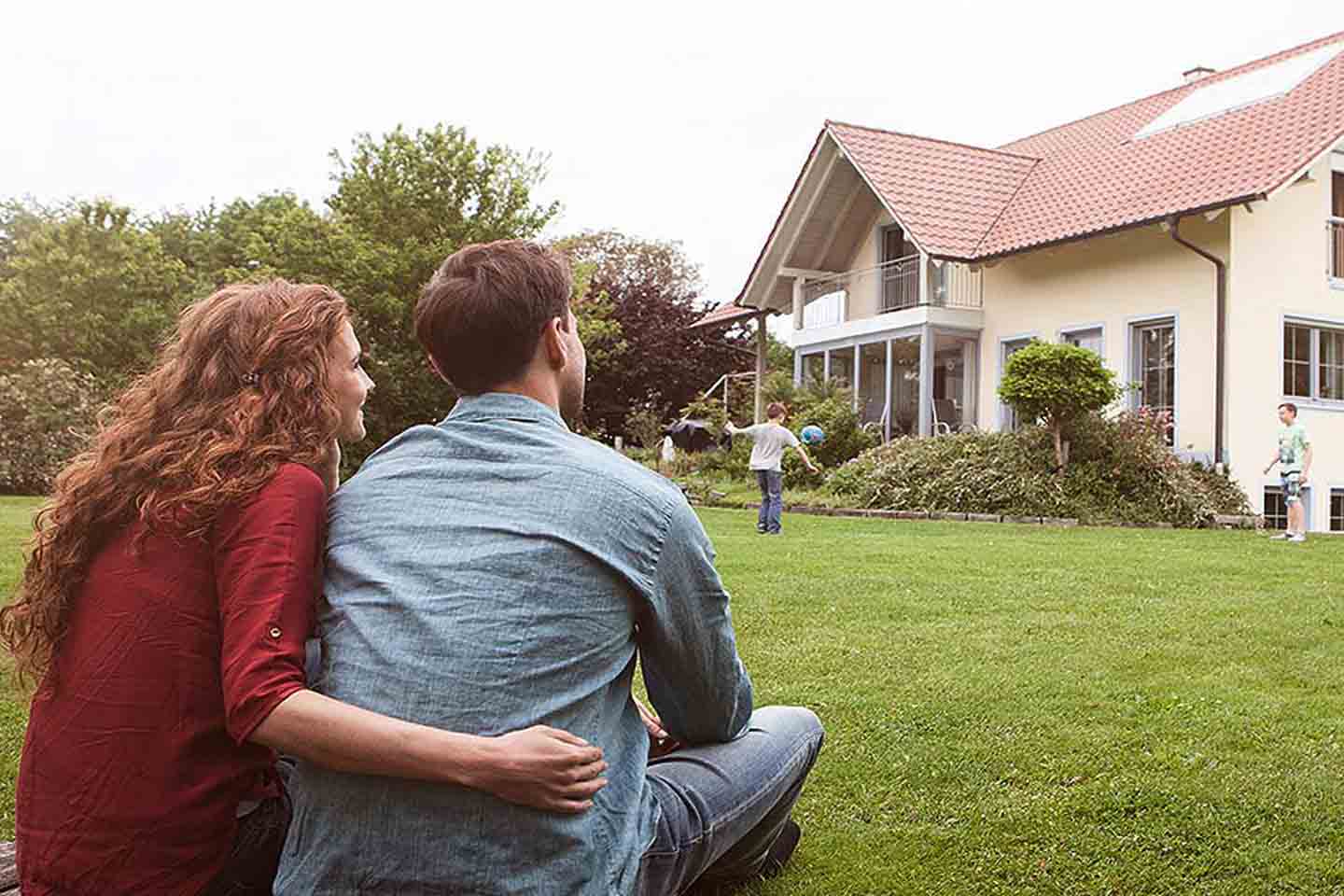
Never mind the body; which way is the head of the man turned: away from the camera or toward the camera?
away from the camera

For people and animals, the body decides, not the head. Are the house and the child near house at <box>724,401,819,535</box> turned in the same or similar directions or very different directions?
very different directions

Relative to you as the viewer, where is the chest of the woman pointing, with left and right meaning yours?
facing away from the viewer and to the right of the viewer

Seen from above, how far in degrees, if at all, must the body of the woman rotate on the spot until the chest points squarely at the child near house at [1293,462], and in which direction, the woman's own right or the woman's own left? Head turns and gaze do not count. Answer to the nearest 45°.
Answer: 0° — they already face them

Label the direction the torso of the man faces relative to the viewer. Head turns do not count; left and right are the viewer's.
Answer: facing away from the viewer and to the right of the viewer

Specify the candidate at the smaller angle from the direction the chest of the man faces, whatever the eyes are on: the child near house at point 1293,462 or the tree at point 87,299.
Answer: the child near house

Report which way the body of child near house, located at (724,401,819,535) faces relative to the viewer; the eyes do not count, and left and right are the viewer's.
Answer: facing away from the viewer and to the right of the viewer
